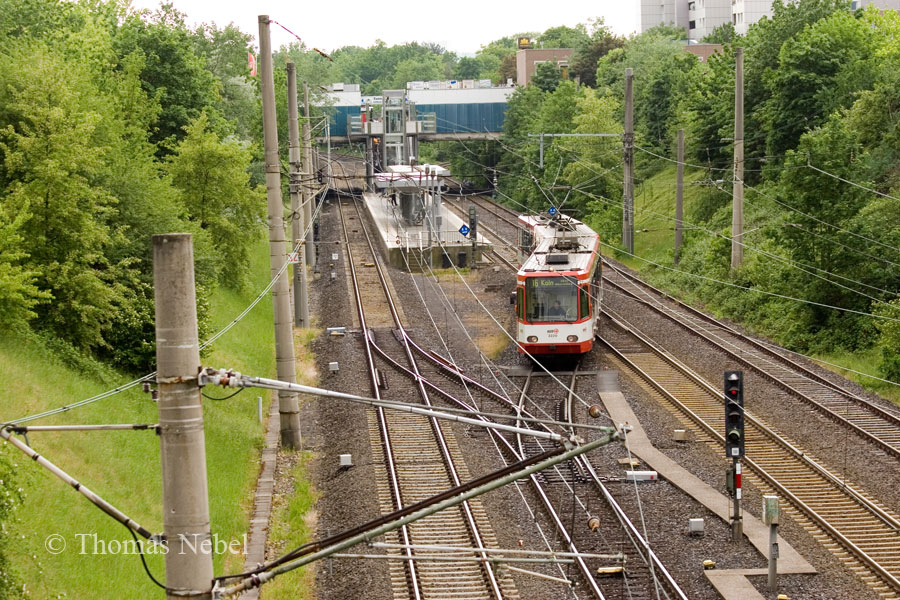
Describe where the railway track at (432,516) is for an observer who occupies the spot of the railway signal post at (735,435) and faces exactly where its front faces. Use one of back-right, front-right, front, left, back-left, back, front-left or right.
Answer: right

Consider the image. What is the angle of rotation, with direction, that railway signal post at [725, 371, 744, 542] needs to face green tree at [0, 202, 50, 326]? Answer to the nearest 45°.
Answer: approximately 90° to its right

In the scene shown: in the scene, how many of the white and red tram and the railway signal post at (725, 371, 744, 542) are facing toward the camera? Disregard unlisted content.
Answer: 2

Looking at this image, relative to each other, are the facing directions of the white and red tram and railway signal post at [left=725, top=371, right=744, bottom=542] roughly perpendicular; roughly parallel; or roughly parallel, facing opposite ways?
roughly parallel

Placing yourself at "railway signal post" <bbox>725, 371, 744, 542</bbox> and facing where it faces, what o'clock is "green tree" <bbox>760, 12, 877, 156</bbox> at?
The green tree is roughly at 6 o'clock from the railway signal post.

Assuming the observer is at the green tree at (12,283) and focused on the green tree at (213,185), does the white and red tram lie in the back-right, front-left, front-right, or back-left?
front-right

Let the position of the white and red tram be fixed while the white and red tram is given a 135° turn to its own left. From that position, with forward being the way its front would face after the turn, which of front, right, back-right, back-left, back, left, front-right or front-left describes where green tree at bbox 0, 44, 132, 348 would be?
back

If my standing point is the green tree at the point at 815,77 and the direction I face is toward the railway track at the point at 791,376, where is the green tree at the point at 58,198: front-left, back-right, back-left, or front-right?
front-right

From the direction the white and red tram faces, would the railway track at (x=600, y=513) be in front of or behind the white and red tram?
in front

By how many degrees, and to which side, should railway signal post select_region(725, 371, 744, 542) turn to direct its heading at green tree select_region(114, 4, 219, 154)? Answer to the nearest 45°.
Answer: approximately 135° to its right

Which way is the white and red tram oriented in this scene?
toward the camera

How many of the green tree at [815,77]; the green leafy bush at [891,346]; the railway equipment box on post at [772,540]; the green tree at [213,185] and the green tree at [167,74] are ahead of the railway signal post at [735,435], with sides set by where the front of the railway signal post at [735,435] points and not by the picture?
1

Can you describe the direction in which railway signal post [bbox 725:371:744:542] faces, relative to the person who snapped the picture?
facing the viewer

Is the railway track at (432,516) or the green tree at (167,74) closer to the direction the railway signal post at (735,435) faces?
the railway track
